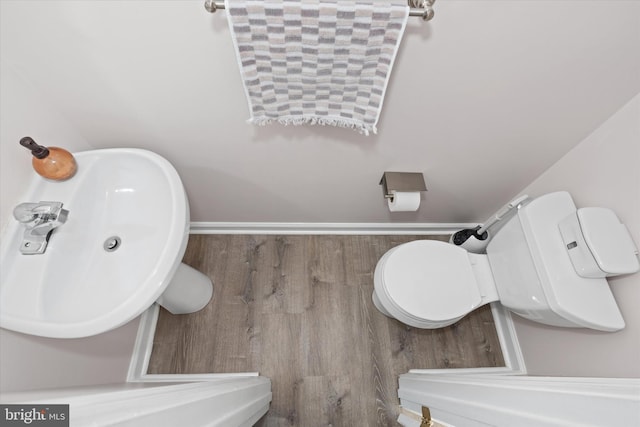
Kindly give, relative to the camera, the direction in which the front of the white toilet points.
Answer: facing to the left of the viewer

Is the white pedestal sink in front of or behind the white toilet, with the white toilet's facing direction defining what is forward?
in front

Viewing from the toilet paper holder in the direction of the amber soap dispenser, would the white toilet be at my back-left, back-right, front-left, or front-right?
back-left

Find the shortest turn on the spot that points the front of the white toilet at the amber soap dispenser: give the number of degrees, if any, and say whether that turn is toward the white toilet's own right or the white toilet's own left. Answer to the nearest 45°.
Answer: approximately 45° to the white toilet's own left
